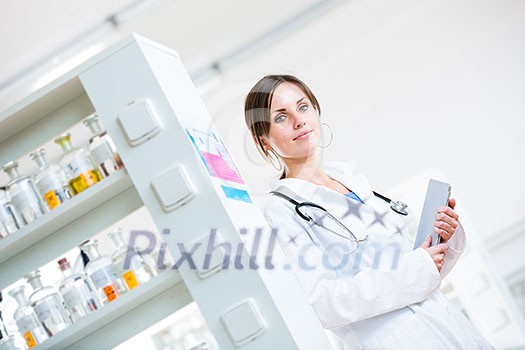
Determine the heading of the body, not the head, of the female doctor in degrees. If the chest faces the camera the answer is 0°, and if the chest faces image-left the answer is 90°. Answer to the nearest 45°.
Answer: approximately 315°
